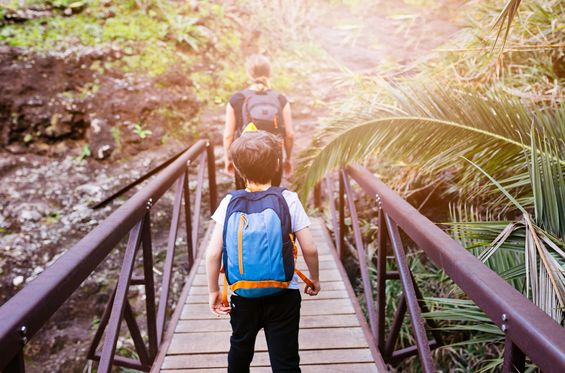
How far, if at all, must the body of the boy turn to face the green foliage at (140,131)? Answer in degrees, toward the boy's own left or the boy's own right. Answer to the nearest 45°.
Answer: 0° — they already face it

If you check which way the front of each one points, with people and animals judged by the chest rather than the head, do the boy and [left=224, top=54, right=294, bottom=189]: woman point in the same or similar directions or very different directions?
same or similar directions

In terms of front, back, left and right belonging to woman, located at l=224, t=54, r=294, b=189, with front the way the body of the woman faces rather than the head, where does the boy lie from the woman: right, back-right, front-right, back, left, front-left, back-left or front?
back

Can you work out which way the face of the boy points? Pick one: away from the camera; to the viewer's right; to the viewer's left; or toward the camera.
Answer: away from the camera

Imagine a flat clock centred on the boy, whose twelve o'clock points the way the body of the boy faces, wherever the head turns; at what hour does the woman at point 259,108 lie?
The woman is roughly at 12 o'clock from the boy.

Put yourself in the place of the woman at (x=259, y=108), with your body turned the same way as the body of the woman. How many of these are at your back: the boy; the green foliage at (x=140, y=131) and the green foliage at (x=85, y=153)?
1

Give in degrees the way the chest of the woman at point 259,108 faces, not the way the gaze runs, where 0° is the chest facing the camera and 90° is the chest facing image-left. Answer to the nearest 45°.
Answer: approximately 180°

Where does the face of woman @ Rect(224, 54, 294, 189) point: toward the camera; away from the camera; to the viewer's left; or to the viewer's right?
away from the camera

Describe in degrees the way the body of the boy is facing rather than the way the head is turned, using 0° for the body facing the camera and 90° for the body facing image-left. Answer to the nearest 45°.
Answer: approximately 180°

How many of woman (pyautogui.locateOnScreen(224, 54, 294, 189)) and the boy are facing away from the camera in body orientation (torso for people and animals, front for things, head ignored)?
2
